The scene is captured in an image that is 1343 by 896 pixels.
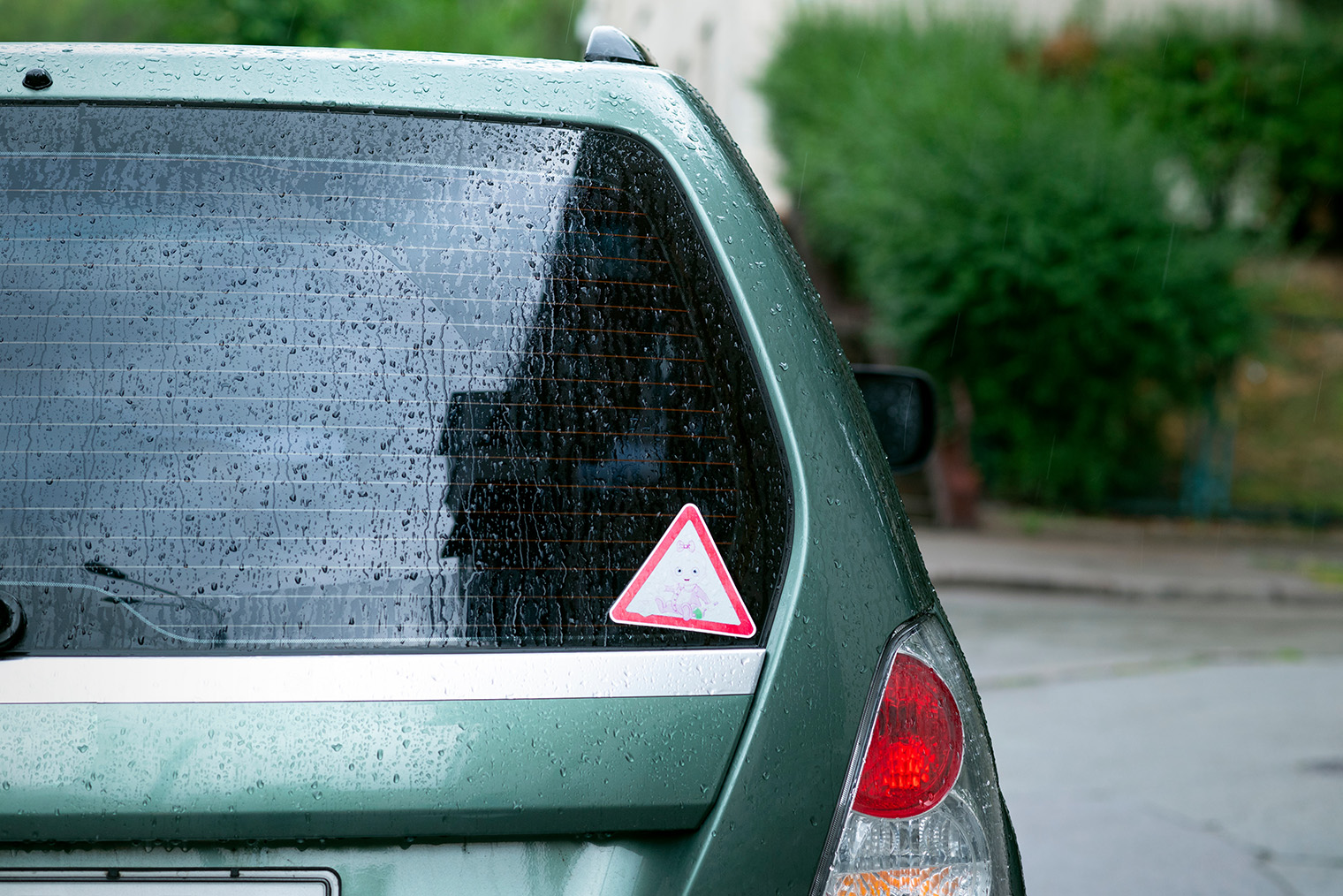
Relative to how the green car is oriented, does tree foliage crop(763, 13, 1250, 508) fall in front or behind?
in front

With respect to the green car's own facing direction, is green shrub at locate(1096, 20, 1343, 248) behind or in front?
in front

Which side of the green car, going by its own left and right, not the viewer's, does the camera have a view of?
back
